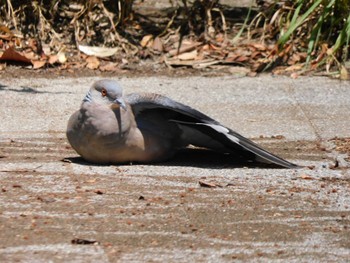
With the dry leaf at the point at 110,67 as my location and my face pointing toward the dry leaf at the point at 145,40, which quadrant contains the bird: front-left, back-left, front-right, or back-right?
back-right

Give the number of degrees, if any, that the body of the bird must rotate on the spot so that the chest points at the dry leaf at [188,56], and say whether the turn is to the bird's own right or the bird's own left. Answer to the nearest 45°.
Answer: approximately 135° to the bird's own right

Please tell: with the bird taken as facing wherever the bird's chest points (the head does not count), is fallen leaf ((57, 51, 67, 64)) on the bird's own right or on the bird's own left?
on the bird's own right

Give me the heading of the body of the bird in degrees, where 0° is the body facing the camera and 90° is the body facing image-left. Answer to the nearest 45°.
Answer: approximately 45°

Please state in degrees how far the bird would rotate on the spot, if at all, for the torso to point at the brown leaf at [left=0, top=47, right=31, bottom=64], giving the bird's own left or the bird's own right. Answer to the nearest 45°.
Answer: approximately 90° to the bird's own right

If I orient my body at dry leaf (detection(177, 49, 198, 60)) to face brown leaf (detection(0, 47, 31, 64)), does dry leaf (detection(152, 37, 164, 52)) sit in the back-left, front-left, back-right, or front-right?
front-right

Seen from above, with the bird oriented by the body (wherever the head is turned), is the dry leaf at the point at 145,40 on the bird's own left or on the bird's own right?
on the bird's own right

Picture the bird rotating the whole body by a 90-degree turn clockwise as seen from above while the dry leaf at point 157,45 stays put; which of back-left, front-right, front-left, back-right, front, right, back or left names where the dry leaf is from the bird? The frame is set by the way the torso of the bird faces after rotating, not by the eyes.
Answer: front-right

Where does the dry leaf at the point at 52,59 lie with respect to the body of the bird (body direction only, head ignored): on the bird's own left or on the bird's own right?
on the bird's own right

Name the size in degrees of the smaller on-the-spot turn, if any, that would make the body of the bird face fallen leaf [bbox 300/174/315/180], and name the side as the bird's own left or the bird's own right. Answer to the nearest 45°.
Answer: approximately 135° to the bird's own left
